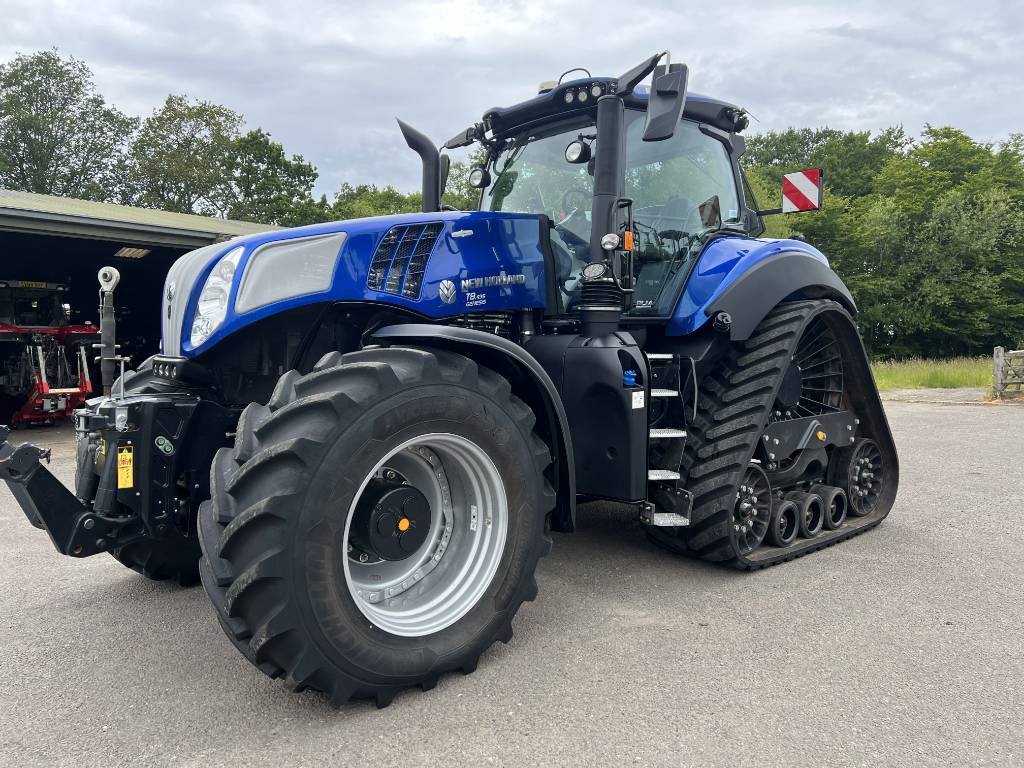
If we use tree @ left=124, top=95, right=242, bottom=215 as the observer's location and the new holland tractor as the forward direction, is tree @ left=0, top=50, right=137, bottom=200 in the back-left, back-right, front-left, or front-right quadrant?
back-right

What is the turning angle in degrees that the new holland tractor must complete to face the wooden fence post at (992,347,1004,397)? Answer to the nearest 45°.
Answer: approximately 180°

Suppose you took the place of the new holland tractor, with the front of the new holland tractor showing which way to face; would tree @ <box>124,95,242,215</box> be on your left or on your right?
on your right

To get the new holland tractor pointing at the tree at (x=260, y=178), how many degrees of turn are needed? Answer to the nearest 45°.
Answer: approximately 135° to its right

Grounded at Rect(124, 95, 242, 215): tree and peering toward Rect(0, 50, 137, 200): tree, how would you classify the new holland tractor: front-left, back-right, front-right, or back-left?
back-left

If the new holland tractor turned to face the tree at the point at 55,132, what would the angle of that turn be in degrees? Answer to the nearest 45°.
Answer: approximately 90° to its right

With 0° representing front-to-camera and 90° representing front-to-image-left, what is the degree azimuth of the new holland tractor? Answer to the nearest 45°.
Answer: approximately 45°

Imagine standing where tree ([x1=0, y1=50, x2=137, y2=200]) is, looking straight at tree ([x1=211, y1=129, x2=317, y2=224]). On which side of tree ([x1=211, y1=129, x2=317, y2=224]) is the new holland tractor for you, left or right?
right
